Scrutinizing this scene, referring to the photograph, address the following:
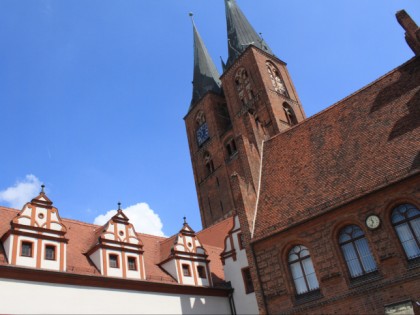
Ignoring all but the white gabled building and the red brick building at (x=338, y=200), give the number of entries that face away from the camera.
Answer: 0

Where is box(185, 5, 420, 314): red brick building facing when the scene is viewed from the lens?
facing the viewer and to the left of the viewer

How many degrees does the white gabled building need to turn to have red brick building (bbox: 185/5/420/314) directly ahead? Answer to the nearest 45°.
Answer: approximately 45° to its left

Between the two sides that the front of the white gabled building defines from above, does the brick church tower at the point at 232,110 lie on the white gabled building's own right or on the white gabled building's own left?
on the white gabled building's own left

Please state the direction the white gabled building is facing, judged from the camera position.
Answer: facing the viewer and to the right of the viewer

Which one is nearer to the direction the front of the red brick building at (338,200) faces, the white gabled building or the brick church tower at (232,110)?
the white gabled building

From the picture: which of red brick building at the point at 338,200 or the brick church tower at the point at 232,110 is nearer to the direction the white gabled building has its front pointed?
the red brick building
